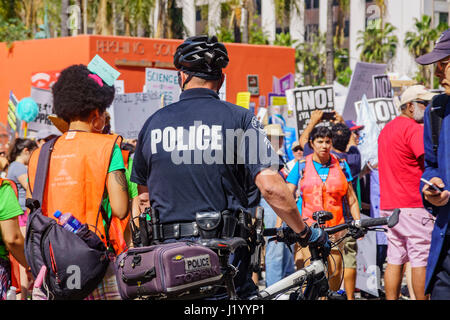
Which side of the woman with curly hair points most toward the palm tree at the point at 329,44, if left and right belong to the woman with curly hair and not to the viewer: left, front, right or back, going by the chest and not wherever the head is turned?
front

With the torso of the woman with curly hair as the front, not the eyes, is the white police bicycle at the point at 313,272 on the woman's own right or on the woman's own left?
on the woman's own right

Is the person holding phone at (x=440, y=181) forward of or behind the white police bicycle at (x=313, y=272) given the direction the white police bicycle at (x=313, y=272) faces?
forward

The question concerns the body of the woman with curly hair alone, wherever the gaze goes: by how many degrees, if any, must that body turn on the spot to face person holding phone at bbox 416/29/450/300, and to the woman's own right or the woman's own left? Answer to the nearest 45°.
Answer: approximately 45° to the woman's own right

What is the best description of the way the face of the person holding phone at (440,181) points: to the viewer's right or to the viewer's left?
to the viewer's left

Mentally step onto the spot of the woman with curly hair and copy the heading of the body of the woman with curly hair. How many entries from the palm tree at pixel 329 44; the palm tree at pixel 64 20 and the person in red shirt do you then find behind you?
0

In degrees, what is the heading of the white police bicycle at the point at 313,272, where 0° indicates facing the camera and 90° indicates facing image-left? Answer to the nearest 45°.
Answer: approximately 225°

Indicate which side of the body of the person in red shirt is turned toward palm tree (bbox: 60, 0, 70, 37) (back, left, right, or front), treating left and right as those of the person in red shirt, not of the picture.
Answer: left

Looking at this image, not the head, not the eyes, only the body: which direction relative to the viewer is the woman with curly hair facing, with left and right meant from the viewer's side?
facing away from the viewer and to the right of the viewer

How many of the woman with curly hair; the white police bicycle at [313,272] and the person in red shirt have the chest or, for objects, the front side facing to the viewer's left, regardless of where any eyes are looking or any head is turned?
0

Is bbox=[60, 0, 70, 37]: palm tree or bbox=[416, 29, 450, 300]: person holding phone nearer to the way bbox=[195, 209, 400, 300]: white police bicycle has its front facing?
the person holding phone

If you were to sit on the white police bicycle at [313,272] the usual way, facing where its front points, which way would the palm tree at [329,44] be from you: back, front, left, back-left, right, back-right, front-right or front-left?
front-left

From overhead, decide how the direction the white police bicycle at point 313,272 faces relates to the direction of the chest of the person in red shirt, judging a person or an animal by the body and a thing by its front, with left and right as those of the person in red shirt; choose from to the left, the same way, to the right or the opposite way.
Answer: the same way

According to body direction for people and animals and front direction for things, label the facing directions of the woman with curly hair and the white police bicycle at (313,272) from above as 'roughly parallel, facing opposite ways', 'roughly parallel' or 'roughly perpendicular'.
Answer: roughly parallel
